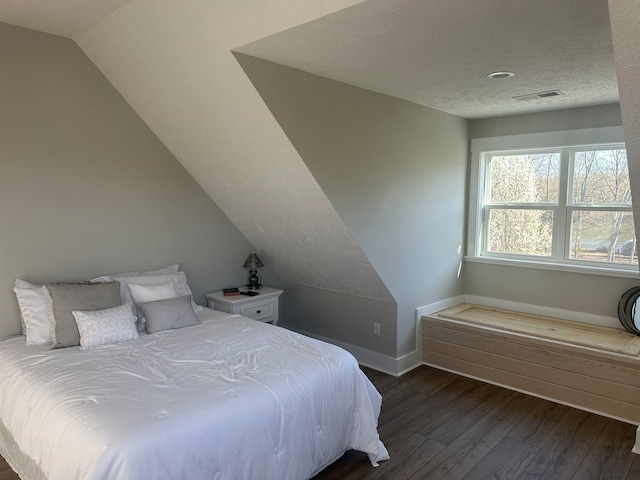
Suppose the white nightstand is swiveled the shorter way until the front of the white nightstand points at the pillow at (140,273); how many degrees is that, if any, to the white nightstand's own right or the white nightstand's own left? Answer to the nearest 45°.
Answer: approximately 135° to the white nightstand's own right

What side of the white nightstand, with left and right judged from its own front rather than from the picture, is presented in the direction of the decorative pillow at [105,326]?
right

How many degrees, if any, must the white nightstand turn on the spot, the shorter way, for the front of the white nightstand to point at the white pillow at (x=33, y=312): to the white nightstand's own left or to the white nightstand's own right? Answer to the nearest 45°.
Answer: approximately 90° to the white nightstand's own right

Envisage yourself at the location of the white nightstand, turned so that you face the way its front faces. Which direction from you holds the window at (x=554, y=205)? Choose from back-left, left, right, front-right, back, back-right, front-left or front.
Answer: front-left

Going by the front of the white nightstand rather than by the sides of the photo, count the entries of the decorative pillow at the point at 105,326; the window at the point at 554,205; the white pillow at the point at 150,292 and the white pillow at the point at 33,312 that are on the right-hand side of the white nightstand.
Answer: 3

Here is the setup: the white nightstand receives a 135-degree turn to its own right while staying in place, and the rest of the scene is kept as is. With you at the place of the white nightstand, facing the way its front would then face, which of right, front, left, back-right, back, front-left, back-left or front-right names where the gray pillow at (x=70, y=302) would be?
front-left

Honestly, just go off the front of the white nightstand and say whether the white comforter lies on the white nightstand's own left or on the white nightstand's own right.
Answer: on the white nightstand's own right

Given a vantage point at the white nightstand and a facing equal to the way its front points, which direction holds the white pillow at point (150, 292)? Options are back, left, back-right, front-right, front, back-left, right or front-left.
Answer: right

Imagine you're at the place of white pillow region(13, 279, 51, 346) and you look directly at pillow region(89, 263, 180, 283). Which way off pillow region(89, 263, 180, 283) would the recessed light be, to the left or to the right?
right

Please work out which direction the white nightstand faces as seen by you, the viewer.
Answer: facing the viewer and to the right of the viewer

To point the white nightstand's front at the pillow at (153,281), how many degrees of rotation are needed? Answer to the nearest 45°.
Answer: approximately 90° to its right

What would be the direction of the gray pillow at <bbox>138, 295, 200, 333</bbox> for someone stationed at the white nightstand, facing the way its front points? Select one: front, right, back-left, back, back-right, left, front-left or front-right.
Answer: right
